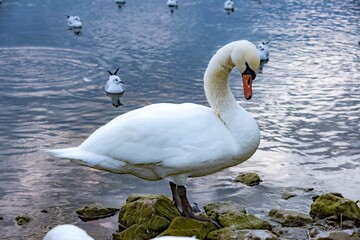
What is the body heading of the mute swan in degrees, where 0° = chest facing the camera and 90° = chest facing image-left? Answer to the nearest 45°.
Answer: approximately 270°

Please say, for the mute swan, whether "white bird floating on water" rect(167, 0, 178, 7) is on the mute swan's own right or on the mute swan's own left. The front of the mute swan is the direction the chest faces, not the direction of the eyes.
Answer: on the mute swan's own left

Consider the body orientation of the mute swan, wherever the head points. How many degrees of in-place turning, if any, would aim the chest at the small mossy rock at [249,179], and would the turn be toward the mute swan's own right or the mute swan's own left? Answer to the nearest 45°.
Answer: approximately 45° to the mute swan's own left

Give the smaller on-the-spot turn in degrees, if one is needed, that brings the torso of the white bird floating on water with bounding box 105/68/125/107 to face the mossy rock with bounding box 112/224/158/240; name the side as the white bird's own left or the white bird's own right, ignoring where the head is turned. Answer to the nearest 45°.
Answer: approximately 45° to the white bird's own right

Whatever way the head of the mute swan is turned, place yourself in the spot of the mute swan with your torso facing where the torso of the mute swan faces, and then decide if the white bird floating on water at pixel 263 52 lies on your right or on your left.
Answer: on your left

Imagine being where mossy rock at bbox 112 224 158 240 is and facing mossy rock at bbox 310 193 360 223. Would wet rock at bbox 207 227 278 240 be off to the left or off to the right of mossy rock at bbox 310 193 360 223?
right

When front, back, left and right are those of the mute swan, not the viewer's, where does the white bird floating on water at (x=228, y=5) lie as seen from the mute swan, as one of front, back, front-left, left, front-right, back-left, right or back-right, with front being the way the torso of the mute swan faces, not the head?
left

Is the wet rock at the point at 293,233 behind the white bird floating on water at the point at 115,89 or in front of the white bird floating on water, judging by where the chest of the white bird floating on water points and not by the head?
in front

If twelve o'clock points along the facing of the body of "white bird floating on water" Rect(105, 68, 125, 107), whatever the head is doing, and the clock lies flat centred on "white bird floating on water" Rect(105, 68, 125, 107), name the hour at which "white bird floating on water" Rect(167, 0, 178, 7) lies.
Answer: "white bird floating on water" Rect(167, 0, 178, 7) is roughly at 8 o'clock from "white bird floating on water" Rect(105, 68, 125, 107).

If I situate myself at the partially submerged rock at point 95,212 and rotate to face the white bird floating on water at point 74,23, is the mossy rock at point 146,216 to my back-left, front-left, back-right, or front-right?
back-right
